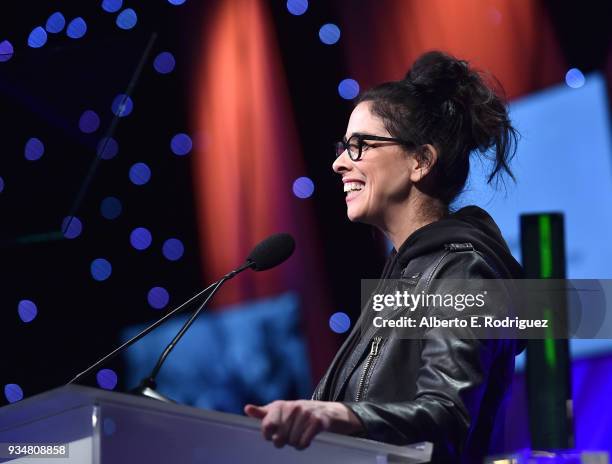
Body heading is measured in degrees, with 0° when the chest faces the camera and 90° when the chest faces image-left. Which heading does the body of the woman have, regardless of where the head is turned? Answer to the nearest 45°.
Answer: approximately 90°

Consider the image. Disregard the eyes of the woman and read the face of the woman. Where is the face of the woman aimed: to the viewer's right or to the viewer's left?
to the viewer's left

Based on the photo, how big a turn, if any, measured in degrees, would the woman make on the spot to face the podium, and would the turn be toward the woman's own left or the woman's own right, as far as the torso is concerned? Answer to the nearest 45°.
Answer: approximately 45° to the woman's own left
